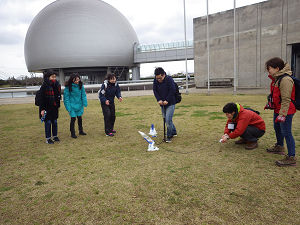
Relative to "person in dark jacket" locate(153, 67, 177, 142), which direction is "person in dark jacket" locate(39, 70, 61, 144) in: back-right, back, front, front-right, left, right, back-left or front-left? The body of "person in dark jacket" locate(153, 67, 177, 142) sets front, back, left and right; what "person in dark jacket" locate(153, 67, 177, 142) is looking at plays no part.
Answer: front-right

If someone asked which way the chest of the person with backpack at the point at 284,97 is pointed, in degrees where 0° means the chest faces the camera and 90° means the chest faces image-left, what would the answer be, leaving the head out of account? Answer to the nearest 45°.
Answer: approximately 90°

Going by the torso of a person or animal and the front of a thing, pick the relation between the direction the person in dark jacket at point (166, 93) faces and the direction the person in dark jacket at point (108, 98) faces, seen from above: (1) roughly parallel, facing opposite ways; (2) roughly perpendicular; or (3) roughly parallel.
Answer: roughly perpendicular

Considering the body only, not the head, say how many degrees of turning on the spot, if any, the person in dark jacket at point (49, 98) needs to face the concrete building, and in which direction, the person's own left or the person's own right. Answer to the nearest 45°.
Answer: approximately 90° to the person's own left

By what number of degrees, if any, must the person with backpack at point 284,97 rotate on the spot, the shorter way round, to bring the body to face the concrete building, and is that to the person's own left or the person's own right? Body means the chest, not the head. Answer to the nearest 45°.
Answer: approximately 90° to the person's own right

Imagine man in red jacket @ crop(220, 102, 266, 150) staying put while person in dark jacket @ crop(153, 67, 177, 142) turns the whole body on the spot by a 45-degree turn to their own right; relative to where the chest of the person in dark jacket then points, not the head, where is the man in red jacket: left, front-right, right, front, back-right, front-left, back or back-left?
back-left

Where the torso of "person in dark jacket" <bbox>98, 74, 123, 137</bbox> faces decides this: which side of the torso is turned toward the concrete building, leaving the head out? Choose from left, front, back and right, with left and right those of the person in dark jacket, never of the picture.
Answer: left

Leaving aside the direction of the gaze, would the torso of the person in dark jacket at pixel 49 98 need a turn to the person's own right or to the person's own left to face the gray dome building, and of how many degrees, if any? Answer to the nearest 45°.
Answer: approximately 135° to the person's own left

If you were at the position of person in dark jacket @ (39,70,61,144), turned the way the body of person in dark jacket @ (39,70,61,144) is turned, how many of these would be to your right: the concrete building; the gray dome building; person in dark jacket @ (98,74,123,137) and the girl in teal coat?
0

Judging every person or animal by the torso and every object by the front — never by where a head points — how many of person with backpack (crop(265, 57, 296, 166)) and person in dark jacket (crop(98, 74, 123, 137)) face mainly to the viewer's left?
1

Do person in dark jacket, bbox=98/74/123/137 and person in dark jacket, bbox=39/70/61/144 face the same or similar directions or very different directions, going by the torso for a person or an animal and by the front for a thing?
same or similar directions

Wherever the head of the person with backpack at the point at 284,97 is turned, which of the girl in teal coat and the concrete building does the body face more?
the girl in teal coat

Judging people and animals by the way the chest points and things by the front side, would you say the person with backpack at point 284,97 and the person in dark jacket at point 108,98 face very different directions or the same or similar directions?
very different directions

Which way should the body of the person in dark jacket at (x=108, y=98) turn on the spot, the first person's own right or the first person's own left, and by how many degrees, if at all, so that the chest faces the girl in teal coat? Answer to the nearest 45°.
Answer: approximately 135° to the first person's own right

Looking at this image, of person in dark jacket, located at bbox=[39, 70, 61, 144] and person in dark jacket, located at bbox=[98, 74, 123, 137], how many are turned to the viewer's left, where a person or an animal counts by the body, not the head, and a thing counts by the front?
0

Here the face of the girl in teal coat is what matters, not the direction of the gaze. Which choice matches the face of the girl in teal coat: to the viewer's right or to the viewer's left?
to the viewer's right
